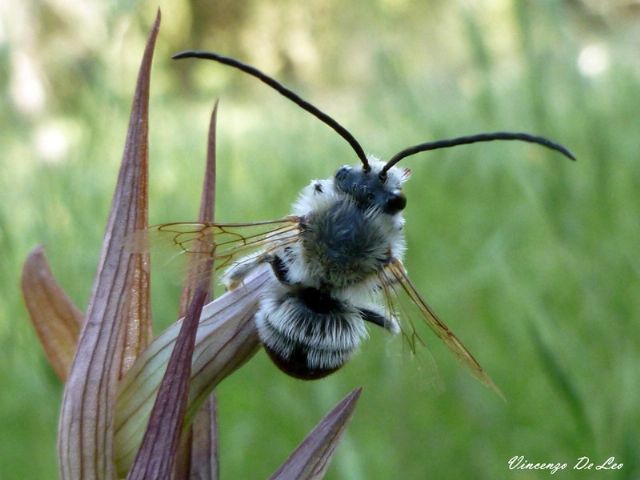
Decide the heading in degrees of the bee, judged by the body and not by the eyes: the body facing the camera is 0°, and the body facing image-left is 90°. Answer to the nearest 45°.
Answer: approximately 225°
